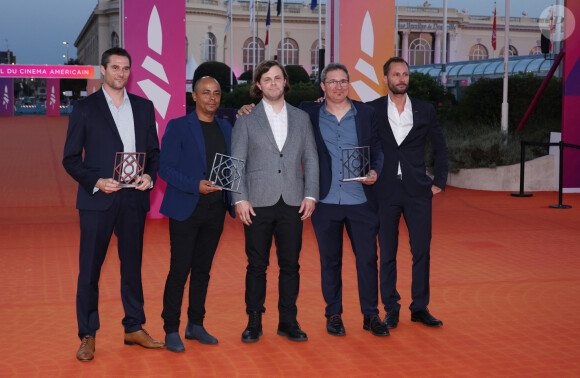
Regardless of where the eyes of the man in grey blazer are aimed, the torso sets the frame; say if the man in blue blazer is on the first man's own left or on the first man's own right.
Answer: on the first man's own right

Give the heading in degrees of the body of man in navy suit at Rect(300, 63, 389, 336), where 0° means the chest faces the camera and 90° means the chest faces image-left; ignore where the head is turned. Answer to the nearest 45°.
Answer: approximately 0°

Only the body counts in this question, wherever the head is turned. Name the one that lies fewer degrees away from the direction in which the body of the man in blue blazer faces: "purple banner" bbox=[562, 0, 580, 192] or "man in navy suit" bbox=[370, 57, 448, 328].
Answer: the man in navy suit

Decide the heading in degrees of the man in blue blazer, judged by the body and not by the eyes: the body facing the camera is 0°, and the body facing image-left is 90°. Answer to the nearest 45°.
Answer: approximately 315°

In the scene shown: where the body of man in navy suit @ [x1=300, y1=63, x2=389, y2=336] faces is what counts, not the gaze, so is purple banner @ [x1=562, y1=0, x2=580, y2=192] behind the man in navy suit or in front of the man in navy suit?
behind

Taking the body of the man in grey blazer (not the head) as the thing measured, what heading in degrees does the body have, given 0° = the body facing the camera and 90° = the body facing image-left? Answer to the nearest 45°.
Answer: approximately 0°
